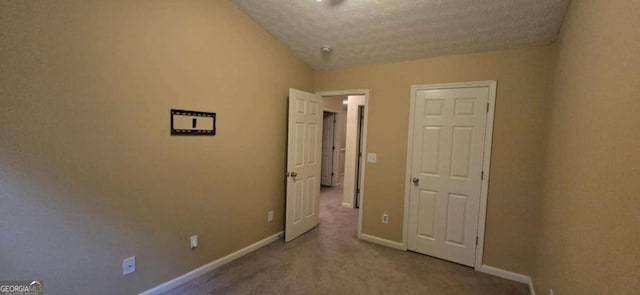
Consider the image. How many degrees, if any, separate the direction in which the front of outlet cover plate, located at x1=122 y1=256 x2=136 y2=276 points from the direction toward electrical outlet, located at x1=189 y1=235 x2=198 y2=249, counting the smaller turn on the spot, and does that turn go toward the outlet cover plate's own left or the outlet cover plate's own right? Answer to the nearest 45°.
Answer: approximately 45° to the outlet cover plate's own left

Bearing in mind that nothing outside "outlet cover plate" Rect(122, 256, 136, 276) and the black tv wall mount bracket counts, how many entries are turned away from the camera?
0

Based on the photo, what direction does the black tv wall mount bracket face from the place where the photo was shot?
facing the viewer and to the right of the viewer

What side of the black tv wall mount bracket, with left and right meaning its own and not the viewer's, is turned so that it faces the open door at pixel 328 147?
left

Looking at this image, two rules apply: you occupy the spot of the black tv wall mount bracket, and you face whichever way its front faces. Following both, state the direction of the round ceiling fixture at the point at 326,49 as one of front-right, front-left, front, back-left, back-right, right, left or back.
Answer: front-left

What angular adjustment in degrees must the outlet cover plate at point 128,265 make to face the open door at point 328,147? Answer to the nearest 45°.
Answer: approximately 90° to its left

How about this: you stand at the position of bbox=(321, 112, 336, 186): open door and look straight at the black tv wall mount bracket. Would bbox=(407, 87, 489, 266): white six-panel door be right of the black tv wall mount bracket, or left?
left

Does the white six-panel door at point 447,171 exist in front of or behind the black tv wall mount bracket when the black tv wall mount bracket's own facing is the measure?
in front

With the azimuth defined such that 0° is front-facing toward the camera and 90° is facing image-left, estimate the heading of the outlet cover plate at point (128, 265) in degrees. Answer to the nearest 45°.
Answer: approximately 315°

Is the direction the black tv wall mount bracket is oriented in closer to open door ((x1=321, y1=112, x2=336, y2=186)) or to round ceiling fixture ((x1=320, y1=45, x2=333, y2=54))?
the round ceiling fixture
